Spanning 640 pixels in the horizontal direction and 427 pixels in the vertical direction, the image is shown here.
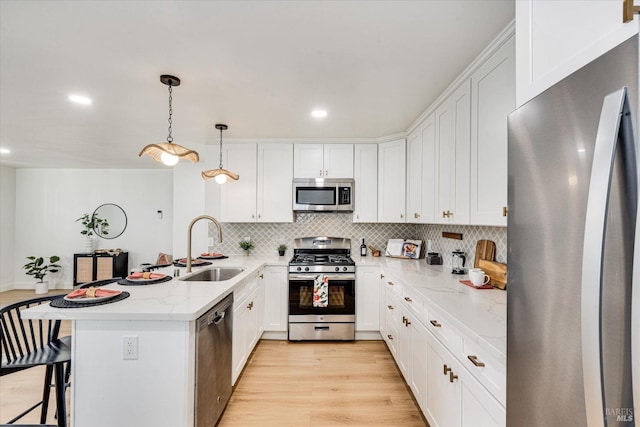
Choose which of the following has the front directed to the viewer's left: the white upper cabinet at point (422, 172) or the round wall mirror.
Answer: the white upper cabinet

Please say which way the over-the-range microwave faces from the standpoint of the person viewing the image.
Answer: facing the viewer

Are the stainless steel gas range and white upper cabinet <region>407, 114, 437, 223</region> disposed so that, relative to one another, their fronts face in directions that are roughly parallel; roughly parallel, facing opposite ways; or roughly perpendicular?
roughly perpendicular

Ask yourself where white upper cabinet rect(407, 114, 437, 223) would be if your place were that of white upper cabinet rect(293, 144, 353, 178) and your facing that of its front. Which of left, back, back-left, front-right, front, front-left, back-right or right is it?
front-left

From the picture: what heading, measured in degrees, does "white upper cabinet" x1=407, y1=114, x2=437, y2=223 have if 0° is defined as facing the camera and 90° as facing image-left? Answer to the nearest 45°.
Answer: approximately 90°

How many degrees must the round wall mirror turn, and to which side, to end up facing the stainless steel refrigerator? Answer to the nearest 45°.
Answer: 0° — it already faces it

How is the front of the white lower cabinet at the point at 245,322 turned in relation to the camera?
facing to the right of the viewer

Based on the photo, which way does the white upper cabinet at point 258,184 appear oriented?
toward the camera

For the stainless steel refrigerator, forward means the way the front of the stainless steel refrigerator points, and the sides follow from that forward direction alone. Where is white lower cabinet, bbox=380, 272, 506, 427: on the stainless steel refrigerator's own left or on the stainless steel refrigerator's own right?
on the stainless steel refrigerator's own right

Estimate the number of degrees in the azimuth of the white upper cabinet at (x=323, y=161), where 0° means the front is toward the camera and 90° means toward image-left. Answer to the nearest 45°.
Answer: approximately 0°

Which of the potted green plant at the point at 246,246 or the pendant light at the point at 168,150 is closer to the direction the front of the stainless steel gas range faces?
the pendant light
